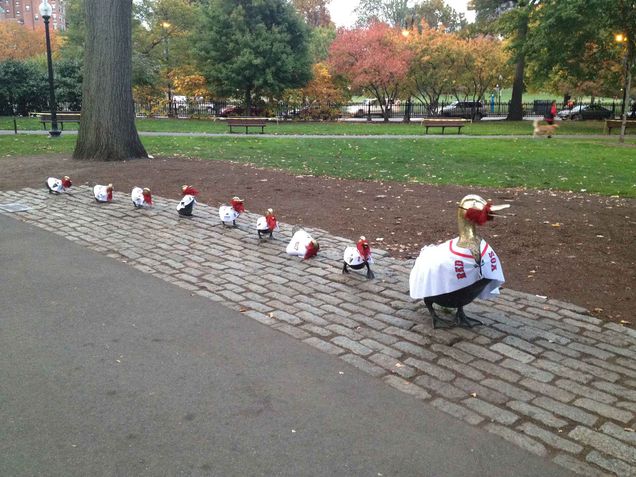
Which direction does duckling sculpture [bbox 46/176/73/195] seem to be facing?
to the viewer's right

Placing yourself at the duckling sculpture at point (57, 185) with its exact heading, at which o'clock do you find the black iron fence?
The black iron fence is roughly at 10 o'clock from the duckling sculpture.

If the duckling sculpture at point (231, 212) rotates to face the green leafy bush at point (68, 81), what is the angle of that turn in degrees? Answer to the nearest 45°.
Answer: approximately 90° to its left

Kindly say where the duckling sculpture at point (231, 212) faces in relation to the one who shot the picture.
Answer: facing to the right of the viewer

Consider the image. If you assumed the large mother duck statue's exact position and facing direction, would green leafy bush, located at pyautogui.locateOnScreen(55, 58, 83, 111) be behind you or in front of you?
behind

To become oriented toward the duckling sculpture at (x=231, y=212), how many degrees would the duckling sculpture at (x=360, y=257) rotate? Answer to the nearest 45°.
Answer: approximately 180°

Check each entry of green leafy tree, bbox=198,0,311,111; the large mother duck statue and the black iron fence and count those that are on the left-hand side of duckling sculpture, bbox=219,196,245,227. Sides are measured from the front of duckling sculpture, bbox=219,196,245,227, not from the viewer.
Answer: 2

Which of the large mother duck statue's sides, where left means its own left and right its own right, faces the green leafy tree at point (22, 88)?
back

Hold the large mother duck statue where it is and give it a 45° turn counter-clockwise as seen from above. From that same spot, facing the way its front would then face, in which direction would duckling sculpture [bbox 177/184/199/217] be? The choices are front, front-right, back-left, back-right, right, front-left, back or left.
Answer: back-left

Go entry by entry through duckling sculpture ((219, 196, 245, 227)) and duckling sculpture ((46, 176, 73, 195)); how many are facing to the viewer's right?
2

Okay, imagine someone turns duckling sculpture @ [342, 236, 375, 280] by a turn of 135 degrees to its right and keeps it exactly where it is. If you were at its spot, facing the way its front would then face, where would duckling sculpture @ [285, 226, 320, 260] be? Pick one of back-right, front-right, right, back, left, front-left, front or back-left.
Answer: front-right

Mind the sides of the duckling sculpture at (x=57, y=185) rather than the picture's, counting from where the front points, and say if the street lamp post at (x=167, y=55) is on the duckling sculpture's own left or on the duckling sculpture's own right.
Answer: on the duckling sculpture's own left
